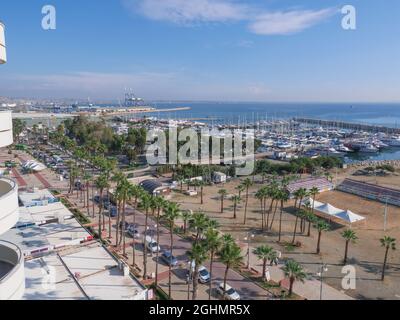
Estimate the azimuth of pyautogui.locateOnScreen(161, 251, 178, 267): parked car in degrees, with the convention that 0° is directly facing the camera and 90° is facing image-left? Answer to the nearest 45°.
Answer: approximately 315°

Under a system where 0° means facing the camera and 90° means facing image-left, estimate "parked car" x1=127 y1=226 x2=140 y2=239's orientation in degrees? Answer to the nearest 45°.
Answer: approximately 315°

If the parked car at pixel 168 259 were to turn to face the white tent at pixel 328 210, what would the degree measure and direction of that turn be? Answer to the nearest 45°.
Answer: approximately 90° to its left

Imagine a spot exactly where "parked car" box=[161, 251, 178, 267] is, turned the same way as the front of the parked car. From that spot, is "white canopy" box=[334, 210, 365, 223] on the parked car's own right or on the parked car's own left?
on the parked car's own left

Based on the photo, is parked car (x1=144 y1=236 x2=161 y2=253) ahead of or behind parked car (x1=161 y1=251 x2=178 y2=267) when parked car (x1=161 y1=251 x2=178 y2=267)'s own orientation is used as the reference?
behind

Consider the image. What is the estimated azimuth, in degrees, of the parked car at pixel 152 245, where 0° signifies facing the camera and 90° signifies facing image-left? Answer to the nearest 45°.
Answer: approximately 315°

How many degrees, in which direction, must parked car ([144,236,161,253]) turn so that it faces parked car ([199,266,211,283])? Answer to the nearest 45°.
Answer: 0° — it already faces it
